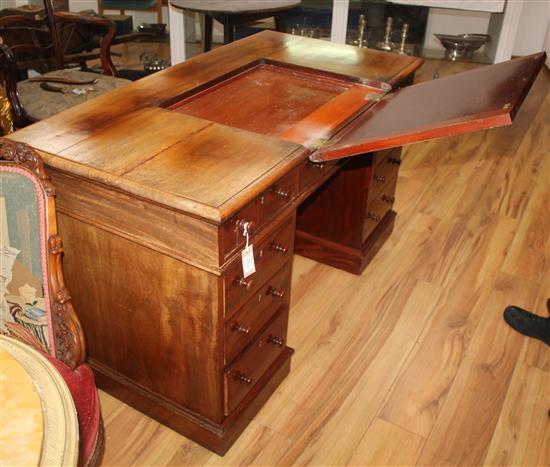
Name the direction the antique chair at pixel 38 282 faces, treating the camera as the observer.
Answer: facing the viewer

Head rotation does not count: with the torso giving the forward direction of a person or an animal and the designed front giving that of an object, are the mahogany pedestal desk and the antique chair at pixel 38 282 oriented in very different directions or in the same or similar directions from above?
same or similar directions

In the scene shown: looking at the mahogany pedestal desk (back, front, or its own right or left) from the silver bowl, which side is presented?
left

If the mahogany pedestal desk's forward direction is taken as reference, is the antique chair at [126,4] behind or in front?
behind

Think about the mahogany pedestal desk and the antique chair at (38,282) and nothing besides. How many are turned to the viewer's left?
0

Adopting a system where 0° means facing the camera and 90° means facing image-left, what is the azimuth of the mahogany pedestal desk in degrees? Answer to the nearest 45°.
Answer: approximately 315°

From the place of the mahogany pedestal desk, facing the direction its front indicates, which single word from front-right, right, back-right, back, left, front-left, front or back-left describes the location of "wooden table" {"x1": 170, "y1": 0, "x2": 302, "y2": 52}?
back-left
